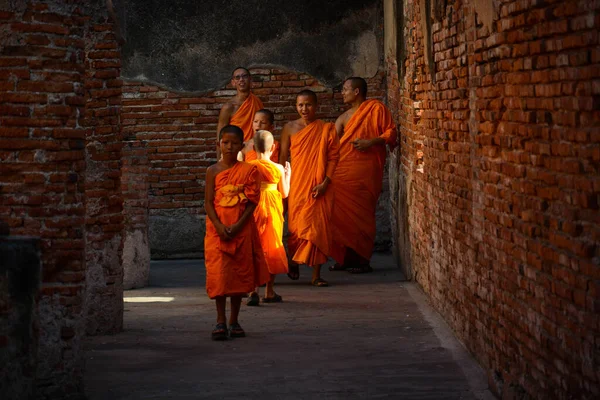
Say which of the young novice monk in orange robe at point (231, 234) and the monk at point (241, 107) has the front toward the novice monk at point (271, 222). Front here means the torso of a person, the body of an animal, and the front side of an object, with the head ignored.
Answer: the monk

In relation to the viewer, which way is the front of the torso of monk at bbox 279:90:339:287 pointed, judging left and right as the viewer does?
facing the viewer

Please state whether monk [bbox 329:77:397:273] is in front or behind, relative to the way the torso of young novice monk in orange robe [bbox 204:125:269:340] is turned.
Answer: behind

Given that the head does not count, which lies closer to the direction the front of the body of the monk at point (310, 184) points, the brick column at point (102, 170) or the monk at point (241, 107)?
the brick column

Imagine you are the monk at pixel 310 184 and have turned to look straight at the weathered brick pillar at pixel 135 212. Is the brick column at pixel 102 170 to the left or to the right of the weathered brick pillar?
left

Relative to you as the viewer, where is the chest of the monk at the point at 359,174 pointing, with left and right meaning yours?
facing the viewer and to the left of the viewer

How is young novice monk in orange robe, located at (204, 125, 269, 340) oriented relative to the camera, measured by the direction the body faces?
toward the camera

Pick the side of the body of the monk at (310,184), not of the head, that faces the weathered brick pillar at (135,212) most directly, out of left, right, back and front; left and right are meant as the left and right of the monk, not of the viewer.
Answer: right

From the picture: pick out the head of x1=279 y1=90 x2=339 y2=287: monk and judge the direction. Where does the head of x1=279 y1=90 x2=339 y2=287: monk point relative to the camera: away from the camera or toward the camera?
toward the camera

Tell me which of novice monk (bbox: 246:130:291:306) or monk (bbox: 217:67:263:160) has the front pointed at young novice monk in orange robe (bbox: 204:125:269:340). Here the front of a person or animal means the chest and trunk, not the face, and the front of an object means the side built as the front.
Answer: the monk

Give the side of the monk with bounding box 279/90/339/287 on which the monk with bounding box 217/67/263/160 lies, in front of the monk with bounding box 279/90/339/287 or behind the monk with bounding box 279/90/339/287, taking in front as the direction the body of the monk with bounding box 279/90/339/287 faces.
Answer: behind
